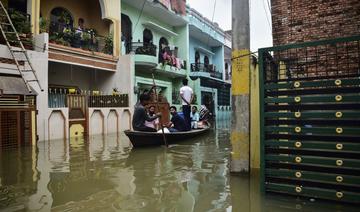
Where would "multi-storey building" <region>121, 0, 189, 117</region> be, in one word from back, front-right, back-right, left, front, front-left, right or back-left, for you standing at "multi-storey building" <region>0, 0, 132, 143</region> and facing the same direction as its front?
left

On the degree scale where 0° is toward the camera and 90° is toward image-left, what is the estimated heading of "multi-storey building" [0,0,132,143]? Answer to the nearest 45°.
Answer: approximately 315°

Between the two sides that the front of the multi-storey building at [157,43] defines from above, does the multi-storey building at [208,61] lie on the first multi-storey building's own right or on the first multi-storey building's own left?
on the first multi-storey building's own left

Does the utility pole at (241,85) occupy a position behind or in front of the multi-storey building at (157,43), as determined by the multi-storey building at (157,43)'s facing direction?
in front

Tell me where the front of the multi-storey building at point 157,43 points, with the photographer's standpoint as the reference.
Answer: facing the viewer and to the right of the viewer

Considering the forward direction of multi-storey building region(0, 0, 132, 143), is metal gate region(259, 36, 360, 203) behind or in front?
in front

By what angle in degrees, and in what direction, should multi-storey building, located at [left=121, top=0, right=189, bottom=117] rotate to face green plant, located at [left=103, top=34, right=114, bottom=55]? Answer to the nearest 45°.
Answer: approximately 90° to its right

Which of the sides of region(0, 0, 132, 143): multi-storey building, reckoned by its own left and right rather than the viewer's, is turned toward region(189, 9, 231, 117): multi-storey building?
left
